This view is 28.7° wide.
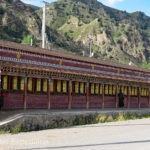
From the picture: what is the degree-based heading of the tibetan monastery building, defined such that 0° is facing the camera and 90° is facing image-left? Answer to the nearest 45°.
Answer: approximately 315°
